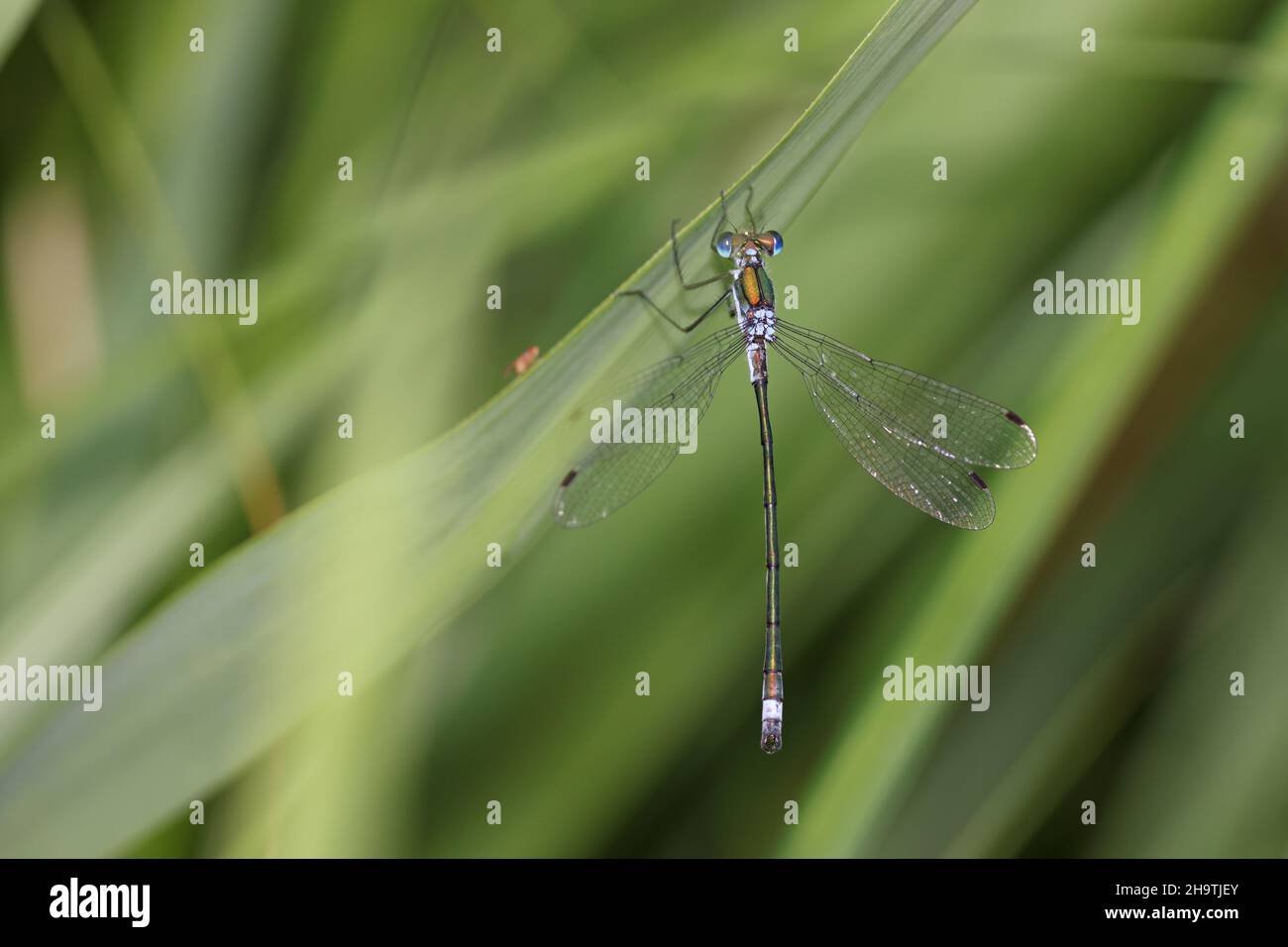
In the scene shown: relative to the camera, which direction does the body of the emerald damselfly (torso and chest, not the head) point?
away from the camera
